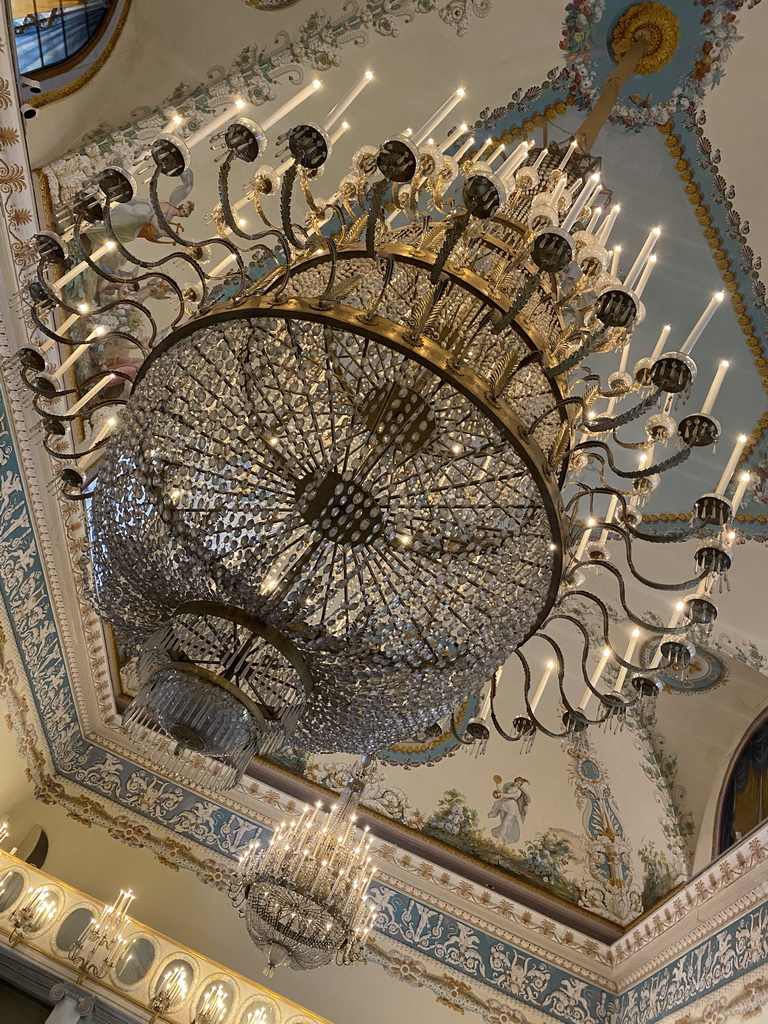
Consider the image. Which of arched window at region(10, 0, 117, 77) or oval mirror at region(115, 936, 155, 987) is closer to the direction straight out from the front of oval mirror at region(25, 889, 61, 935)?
the arched window

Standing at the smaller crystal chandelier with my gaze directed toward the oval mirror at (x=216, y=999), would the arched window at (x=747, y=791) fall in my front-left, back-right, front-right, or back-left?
back-right

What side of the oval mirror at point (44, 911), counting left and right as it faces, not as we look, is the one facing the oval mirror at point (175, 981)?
left

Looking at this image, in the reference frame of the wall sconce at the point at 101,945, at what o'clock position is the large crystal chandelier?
The large crystal chandelier is roughly at 12 o'clock from the wall sconce.

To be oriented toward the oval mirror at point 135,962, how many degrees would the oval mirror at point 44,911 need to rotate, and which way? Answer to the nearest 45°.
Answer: approximately 90° to its left

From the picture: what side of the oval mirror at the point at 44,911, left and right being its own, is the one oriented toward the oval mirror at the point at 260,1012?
left

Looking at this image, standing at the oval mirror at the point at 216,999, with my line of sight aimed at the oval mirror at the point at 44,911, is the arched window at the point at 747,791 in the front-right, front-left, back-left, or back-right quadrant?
back-left

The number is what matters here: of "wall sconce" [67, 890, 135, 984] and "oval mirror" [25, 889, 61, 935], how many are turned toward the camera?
2

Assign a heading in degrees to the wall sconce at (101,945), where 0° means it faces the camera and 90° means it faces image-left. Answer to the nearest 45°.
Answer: approximately 0°

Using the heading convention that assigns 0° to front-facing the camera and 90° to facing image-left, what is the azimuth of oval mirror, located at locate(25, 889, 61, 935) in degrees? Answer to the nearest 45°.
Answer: approximately 0°
